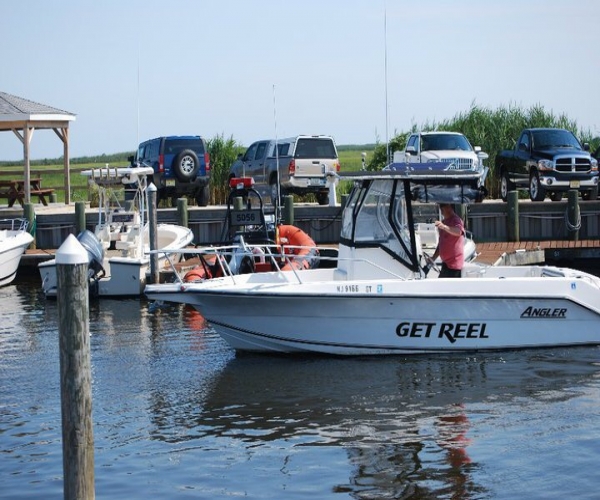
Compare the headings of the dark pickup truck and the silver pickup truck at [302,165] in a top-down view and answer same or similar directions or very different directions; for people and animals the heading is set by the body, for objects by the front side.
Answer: very different directions

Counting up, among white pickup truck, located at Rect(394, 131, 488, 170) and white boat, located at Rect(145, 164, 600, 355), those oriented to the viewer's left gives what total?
1

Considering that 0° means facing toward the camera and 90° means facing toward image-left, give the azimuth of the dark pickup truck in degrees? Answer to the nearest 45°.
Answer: approximately 315°

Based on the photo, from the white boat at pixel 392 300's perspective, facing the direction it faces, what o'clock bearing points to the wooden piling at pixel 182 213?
The wooden piling is roughly at 2 o'clock from the white boat.

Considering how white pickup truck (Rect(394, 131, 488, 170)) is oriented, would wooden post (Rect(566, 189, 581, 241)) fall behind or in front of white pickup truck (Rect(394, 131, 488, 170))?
in front

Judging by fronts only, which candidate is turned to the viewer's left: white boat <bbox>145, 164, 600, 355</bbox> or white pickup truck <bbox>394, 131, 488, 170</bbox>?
the white boat

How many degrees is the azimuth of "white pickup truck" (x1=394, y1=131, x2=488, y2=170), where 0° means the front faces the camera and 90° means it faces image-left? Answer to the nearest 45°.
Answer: approximately 315°

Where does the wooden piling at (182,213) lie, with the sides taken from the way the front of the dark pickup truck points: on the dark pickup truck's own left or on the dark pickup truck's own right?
on the dark pickup truck's own right

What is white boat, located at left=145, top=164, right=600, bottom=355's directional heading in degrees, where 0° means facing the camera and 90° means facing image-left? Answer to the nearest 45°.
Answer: approximately 90°

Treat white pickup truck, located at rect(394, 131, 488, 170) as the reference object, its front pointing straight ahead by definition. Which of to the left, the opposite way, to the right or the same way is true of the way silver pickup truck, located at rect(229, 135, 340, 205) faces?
the opposite way

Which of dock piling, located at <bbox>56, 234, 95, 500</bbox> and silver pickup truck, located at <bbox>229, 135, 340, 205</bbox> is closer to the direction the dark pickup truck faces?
the dock piling

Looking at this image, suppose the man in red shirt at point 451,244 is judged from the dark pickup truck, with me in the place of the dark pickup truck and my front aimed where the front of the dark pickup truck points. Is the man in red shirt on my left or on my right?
on my right

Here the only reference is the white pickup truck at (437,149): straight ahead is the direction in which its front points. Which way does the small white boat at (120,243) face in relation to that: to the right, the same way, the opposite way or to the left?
to the left

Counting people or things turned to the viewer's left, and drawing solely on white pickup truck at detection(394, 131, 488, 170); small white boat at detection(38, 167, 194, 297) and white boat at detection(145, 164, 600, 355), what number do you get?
1
